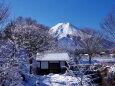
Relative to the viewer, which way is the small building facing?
toward the camera

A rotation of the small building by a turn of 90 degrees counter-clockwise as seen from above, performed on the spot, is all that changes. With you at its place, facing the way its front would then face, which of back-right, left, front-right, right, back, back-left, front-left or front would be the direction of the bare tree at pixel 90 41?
front-left
